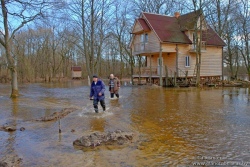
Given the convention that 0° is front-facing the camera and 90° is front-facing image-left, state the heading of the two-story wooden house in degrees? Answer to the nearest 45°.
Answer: approximately 45°
